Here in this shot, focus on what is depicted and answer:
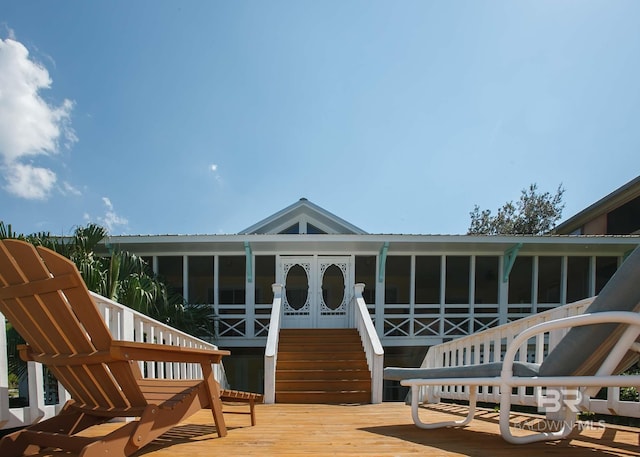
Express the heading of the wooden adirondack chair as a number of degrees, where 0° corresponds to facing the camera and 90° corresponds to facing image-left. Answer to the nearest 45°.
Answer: approximately 225°

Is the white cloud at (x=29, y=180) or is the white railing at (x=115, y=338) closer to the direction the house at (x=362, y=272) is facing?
the white railing

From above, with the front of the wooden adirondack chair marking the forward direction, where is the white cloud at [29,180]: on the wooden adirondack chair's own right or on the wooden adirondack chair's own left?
on the wooden adirondack chair's own left

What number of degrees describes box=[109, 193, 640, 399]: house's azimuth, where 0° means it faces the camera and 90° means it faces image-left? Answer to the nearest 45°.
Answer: approximately 0°

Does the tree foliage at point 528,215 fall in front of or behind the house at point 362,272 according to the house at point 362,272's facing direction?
behind

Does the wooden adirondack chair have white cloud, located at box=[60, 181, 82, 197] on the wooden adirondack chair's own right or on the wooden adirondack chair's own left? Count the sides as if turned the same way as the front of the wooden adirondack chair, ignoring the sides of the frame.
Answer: on the wooden adirondack chair's own left

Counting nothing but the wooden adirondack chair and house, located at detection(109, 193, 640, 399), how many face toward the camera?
1

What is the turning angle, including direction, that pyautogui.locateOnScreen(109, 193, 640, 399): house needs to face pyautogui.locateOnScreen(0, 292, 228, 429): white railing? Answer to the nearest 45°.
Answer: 0° — it already faces it
